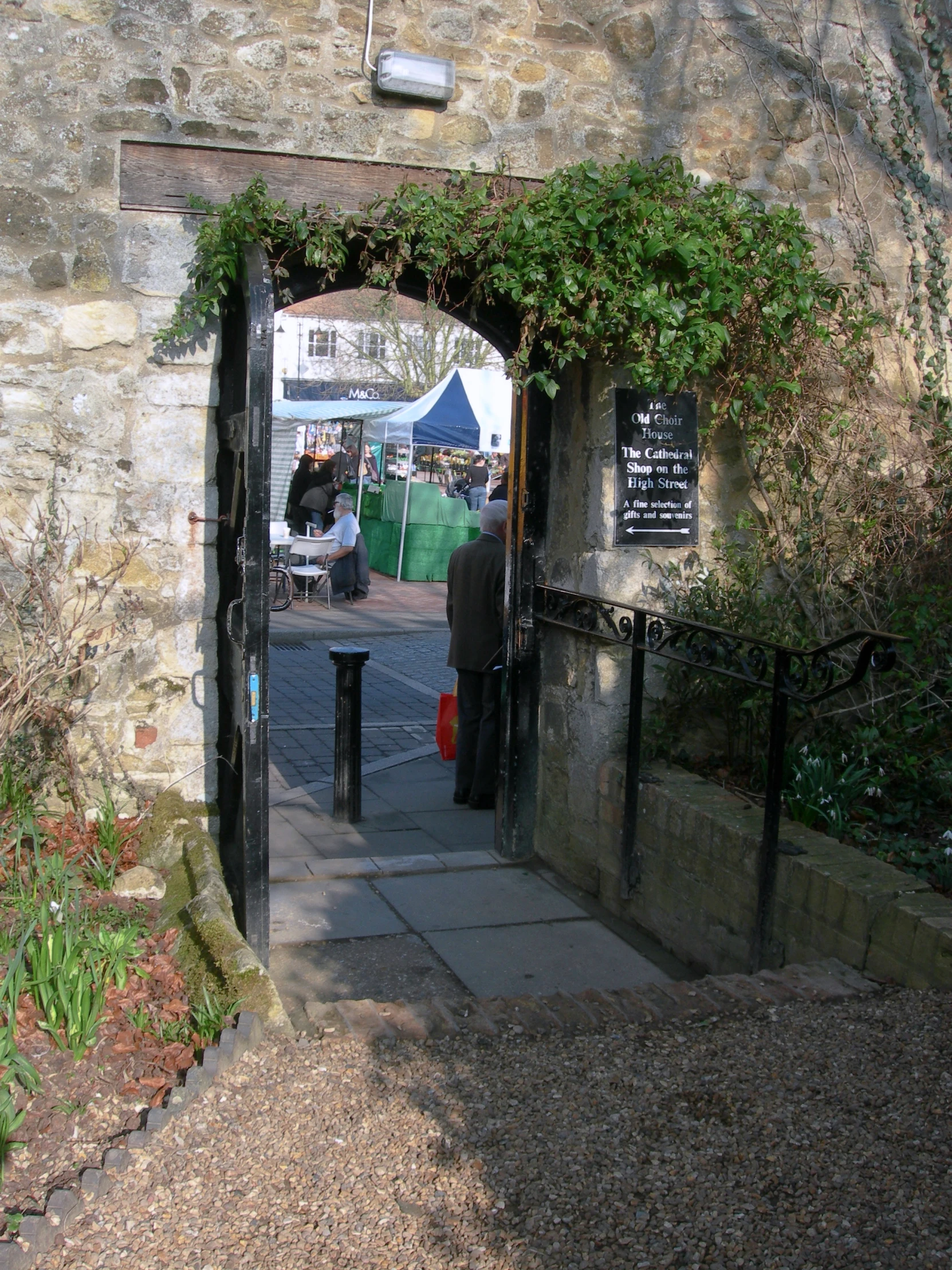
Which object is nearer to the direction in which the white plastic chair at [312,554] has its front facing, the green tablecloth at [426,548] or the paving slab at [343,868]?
the paving slab

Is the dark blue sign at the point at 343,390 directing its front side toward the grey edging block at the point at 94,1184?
yes

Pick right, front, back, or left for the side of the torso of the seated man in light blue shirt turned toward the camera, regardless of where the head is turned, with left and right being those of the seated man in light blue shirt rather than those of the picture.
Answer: left

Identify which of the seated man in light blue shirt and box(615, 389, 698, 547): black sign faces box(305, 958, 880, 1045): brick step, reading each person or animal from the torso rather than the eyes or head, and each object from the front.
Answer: the black sign

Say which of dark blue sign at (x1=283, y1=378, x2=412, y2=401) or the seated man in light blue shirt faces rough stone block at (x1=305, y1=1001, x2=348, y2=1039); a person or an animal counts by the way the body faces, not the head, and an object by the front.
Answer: the dark blue sign

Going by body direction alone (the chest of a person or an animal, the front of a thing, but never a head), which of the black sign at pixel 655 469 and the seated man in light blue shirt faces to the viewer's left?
the seated man in light blue shirt

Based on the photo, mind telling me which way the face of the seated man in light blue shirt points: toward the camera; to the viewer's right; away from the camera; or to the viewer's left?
to the viewer's left

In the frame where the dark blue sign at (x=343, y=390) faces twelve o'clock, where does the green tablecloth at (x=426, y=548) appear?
The green tablecloth is roughly at 12 o'clock from the dark blue sign.
